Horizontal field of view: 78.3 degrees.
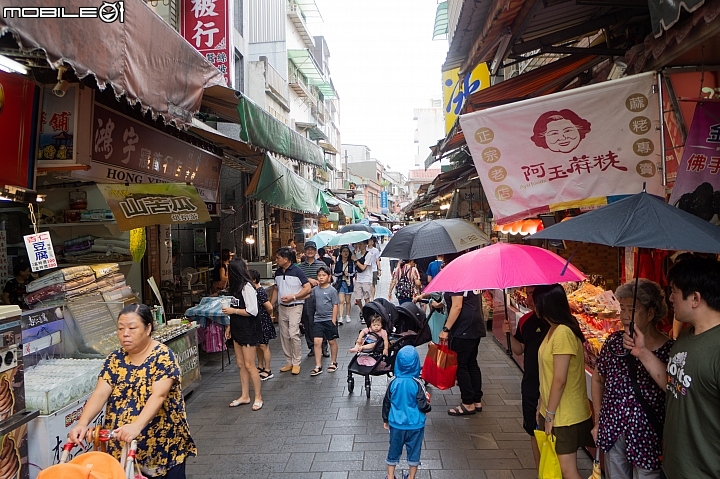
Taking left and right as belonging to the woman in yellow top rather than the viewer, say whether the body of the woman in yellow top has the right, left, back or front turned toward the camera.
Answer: left

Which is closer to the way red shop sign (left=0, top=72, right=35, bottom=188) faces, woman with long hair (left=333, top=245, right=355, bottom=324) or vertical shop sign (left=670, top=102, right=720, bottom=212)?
the vertical shop sign

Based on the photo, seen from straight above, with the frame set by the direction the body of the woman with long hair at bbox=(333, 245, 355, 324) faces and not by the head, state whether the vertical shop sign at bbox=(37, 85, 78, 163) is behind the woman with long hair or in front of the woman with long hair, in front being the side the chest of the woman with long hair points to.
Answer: in front

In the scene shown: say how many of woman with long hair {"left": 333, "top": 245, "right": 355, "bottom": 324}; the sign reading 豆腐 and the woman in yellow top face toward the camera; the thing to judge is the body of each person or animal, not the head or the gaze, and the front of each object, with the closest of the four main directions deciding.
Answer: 2

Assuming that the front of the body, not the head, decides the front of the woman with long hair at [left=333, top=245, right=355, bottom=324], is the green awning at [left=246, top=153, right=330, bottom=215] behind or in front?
in front

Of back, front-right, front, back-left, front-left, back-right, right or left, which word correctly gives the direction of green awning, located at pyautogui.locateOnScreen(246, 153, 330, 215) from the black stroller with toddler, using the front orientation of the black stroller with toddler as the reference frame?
right

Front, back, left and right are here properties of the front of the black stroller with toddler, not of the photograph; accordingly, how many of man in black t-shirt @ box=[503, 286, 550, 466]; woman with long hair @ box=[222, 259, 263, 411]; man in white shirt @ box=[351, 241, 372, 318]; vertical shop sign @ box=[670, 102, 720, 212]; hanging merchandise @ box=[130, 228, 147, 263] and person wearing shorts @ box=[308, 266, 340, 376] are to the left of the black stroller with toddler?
2

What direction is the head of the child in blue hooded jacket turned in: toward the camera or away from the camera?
away from the camera

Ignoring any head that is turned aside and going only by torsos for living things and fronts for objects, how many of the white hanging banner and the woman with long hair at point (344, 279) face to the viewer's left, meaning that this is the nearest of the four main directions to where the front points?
0

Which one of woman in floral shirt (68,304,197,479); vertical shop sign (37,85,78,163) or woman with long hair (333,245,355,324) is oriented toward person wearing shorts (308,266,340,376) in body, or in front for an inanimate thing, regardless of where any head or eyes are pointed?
the woman with long hair
